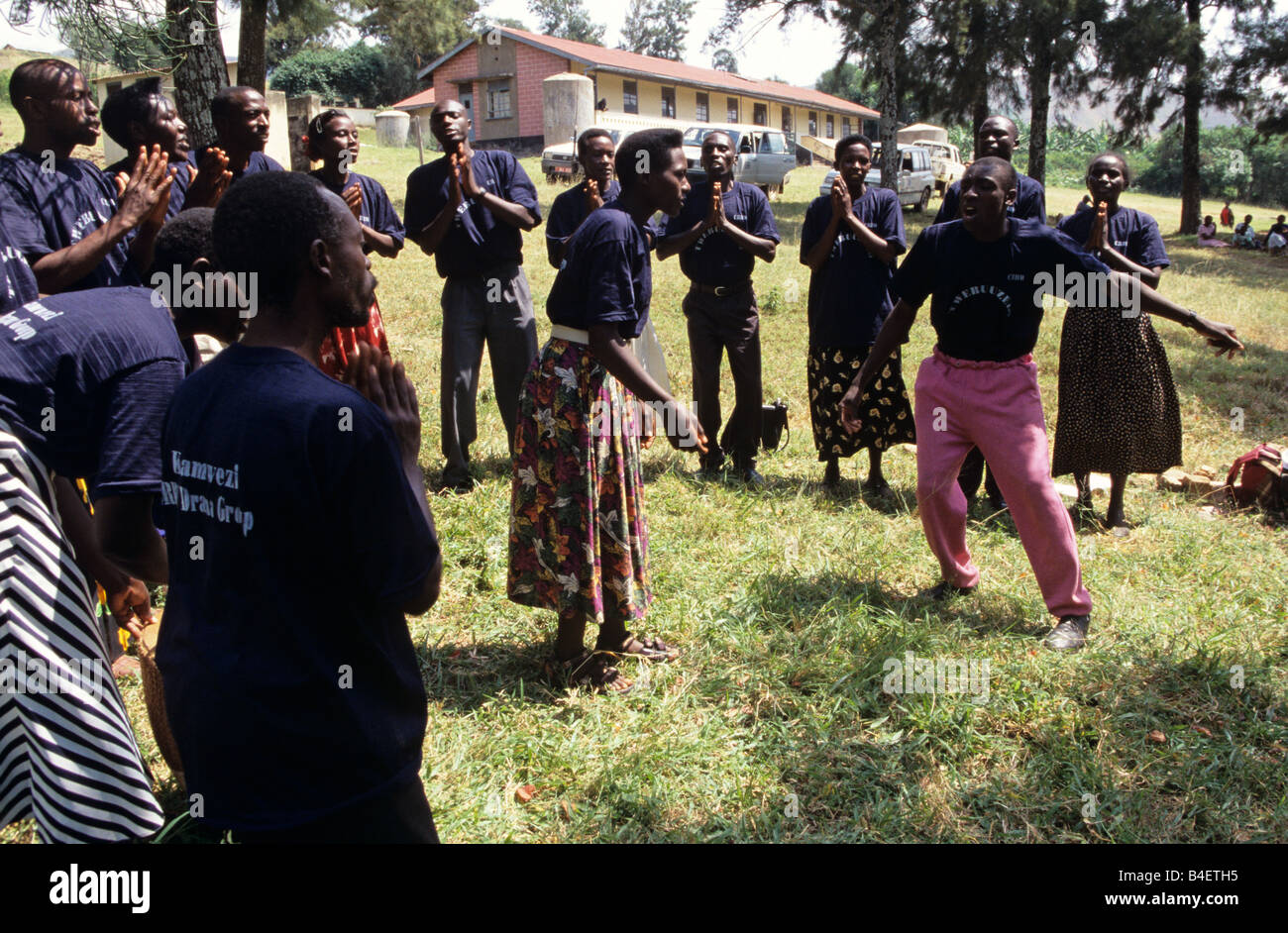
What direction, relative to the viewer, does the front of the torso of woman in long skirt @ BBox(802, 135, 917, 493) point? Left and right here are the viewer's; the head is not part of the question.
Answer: facing the viewer

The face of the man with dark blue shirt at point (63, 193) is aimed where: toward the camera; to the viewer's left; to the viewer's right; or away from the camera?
to the viewer's right

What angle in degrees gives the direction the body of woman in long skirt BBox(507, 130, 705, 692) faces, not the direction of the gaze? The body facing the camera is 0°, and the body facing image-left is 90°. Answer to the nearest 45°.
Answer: approximately 270°

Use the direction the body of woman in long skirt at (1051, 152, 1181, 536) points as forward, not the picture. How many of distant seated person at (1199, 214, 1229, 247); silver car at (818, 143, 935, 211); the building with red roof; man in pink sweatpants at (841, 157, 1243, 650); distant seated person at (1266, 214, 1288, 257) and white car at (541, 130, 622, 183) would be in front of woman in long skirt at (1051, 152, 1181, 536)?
1

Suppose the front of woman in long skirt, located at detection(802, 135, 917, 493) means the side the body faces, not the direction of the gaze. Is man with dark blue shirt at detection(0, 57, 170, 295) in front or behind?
in front

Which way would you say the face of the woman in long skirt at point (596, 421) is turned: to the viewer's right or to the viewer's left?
to the viewer's right

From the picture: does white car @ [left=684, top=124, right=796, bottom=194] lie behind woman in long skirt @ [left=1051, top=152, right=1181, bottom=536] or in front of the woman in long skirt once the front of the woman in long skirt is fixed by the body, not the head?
behind

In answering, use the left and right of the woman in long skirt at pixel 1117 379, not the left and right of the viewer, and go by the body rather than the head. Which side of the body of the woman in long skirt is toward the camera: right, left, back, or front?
front

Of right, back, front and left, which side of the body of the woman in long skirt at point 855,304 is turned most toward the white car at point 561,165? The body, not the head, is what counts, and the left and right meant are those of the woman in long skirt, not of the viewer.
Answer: back

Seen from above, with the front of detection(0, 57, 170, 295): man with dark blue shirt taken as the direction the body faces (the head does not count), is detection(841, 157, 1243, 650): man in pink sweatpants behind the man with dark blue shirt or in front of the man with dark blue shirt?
in front

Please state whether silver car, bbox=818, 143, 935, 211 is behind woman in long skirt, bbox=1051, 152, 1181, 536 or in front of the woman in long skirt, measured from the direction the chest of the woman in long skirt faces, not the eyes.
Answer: behind

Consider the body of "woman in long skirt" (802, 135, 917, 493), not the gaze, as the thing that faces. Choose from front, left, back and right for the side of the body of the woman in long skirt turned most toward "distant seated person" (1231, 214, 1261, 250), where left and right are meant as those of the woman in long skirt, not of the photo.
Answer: back
